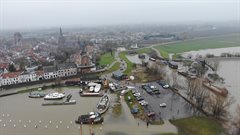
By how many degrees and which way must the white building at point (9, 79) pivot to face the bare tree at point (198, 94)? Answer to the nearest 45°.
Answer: approximately 45° to its left

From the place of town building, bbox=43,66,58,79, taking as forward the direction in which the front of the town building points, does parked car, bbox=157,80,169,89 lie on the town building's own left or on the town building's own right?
on the town building's own left

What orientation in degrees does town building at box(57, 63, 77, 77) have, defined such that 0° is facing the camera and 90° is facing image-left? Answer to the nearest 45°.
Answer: approximately 0°

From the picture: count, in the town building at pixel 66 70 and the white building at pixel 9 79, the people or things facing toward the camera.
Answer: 2

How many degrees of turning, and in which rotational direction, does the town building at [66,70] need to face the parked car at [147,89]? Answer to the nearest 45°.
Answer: approximately 45° to its left

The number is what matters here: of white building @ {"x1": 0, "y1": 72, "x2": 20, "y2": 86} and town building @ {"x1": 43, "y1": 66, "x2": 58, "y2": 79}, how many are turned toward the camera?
2

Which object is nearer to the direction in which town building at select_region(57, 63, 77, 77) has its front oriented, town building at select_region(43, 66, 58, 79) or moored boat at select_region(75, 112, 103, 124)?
the moored boat

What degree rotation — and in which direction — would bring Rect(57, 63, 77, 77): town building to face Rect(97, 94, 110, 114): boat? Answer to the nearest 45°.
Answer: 0° — it already faces it

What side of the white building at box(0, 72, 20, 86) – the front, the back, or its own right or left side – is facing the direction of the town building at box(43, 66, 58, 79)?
left

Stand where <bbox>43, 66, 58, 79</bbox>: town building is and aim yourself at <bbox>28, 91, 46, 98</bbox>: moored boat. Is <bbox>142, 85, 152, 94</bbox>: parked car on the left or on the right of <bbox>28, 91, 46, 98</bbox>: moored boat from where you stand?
left
